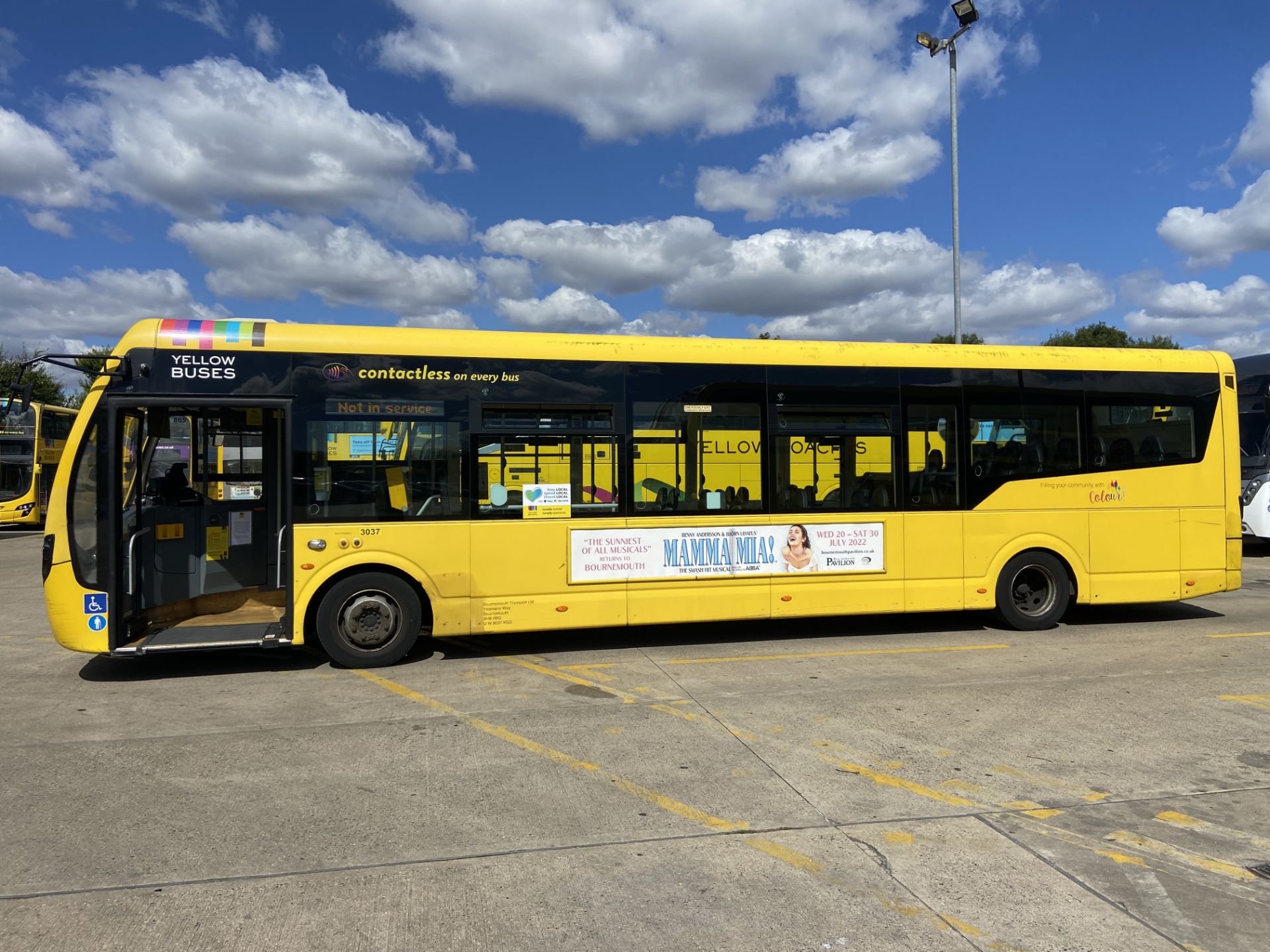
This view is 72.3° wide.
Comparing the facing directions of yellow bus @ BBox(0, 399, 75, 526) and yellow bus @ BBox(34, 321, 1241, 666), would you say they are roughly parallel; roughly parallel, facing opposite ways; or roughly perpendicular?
roughly perpendicular

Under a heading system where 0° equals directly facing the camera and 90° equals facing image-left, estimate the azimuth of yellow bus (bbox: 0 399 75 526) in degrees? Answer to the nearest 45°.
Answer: approximately 45°

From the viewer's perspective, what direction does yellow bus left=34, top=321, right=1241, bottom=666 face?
to the viewer's left

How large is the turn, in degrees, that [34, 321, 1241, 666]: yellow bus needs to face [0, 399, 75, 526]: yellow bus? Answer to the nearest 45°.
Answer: approximately 45° to its right

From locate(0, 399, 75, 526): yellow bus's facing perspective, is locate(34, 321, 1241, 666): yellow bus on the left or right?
on its left
